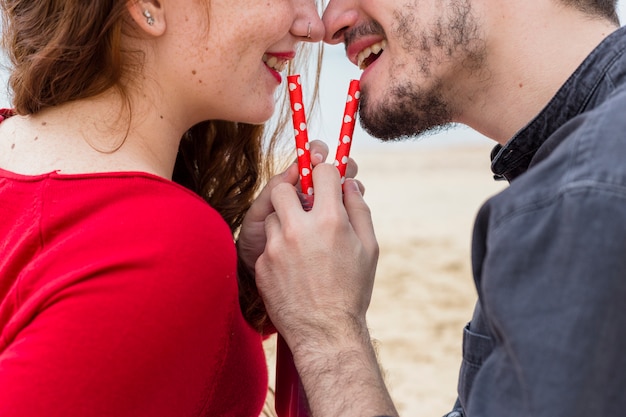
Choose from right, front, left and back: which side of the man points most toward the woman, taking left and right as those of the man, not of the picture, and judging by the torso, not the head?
front

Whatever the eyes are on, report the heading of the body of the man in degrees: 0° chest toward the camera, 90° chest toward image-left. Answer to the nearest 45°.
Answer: approximately 90°

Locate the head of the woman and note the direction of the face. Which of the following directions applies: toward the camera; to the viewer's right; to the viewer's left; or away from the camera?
to the viewer's right

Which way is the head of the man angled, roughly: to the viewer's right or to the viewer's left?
to the viewer's left
